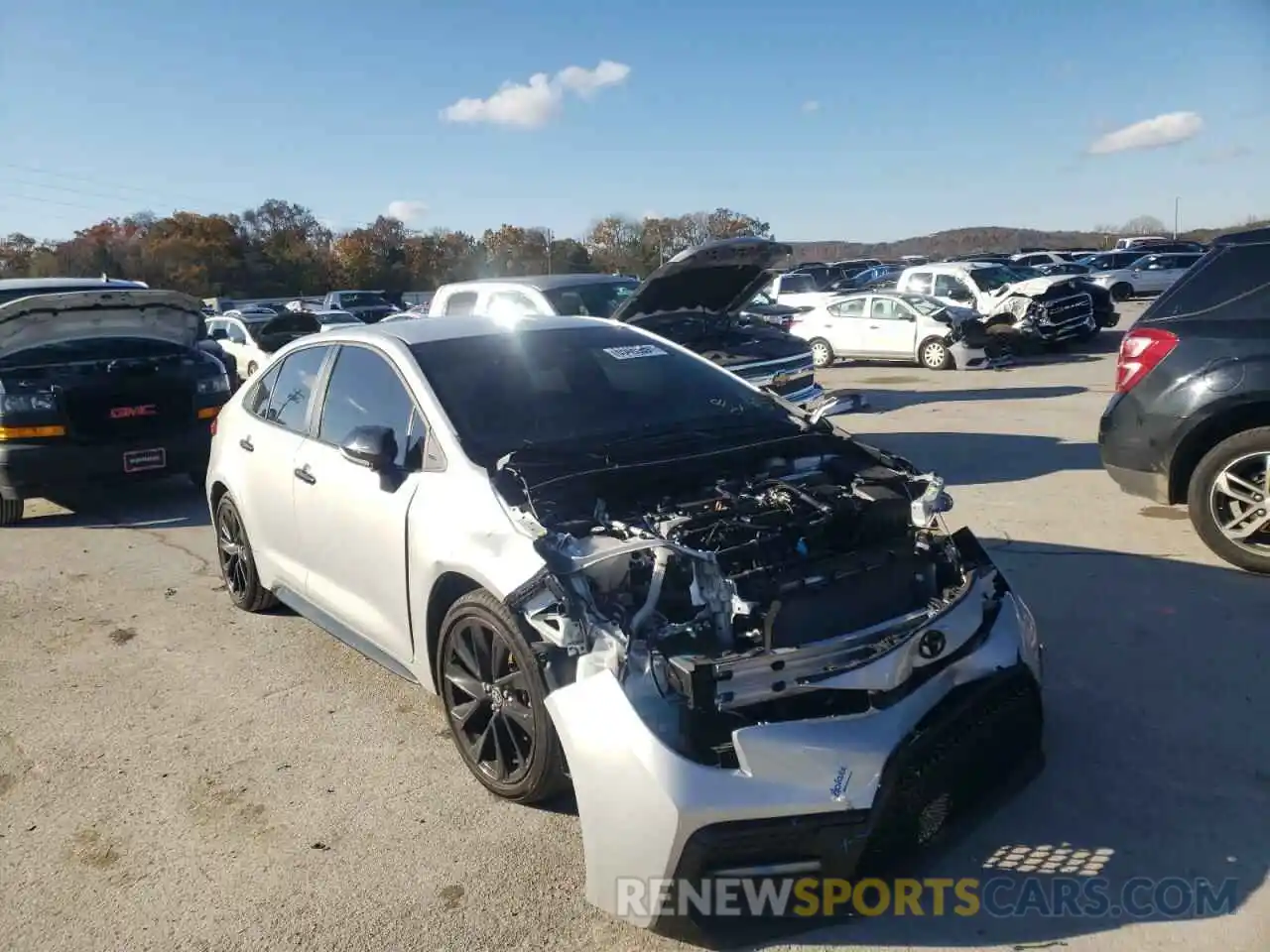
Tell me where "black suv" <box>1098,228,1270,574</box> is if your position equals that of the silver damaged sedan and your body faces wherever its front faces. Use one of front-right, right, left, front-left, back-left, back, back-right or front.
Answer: left

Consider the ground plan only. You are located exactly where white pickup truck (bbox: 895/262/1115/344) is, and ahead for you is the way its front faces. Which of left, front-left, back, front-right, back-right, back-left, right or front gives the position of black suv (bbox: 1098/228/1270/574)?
front-right

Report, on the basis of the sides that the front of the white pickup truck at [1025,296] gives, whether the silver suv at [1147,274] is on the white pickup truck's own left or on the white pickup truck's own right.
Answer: on the white pickup truck's own left

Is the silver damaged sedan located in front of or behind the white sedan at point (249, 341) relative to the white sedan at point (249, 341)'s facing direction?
in front

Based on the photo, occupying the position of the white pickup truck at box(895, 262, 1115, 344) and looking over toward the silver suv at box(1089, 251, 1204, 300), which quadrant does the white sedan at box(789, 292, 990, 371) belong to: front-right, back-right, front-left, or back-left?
back-left

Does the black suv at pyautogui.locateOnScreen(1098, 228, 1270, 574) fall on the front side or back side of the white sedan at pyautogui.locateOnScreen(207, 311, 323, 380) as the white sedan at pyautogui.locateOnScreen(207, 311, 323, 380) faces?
on the front side

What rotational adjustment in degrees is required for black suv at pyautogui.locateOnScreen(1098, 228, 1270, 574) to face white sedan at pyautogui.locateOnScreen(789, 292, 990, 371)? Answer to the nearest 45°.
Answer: approximately 90° to its left

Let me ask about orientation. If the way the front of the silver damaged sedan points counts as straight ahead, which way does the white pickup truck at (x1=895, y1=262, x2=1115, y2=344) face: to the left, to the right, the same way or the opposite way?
the same way

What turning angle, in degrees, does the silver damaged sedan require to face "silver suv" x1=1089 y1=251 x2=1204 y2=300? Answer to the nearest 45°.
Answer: approximately 90° to its left

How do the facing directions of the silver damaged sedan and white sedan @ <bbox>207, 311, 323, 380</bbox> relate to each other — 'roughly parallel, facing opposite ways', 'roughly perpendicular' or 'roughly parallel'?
roughly parallel
